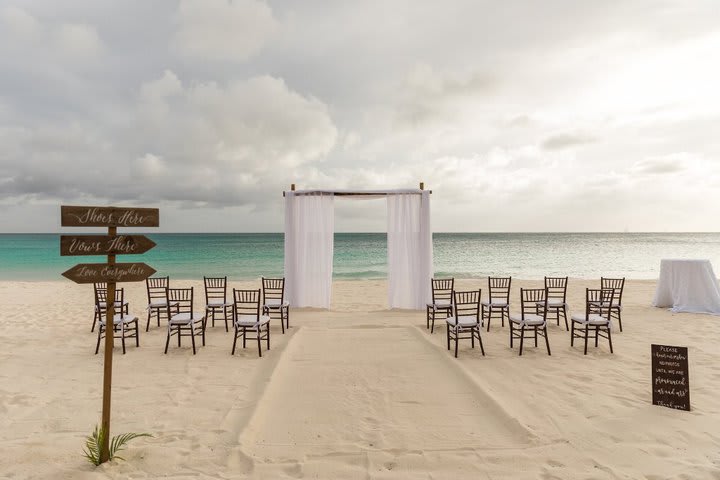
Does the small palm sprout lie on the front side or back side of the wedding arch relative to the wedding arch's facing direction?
on the front side

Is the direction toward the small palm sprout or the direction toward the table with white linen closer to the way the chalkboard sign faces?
the small palm sprout

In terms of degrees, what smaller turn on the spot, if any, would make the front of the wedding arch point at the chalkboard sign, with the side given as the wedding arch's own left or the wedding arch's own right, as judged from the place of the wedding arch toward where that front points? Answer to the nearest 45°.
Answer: approximately 45° to the wedding arch's own left

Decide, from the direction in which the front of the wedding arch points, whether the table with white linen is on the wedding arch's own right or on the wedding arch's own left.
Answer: on the wedding arch's own left

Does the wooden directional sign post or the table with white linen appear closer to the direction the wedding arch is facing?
the wooden directional sign post

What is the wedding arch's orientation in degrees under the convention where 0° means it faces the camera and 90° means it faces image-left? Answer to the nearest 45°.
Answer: approximately 0°

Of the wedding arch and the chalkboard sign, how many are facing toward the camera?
2
